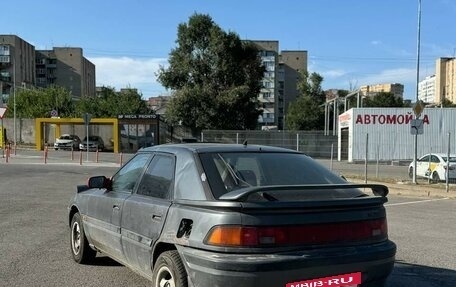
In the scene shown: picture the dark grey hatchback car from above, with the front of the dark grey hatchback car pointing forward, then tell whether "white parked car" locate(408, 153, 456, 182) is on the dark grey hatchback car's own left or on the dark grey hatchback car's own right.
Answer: on the dark grey hatchback car's own right

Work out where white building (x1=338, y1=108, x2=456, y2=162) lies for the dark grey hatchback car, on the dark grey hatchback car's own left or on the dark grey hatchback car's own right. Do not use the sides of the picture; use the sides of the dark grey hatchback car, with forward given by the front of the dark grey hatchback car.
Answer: on the dark grey hatchback car's own right

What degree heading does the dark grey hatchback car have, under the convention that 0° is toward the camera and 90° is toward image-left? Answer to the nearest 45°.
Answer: approximately 135°
